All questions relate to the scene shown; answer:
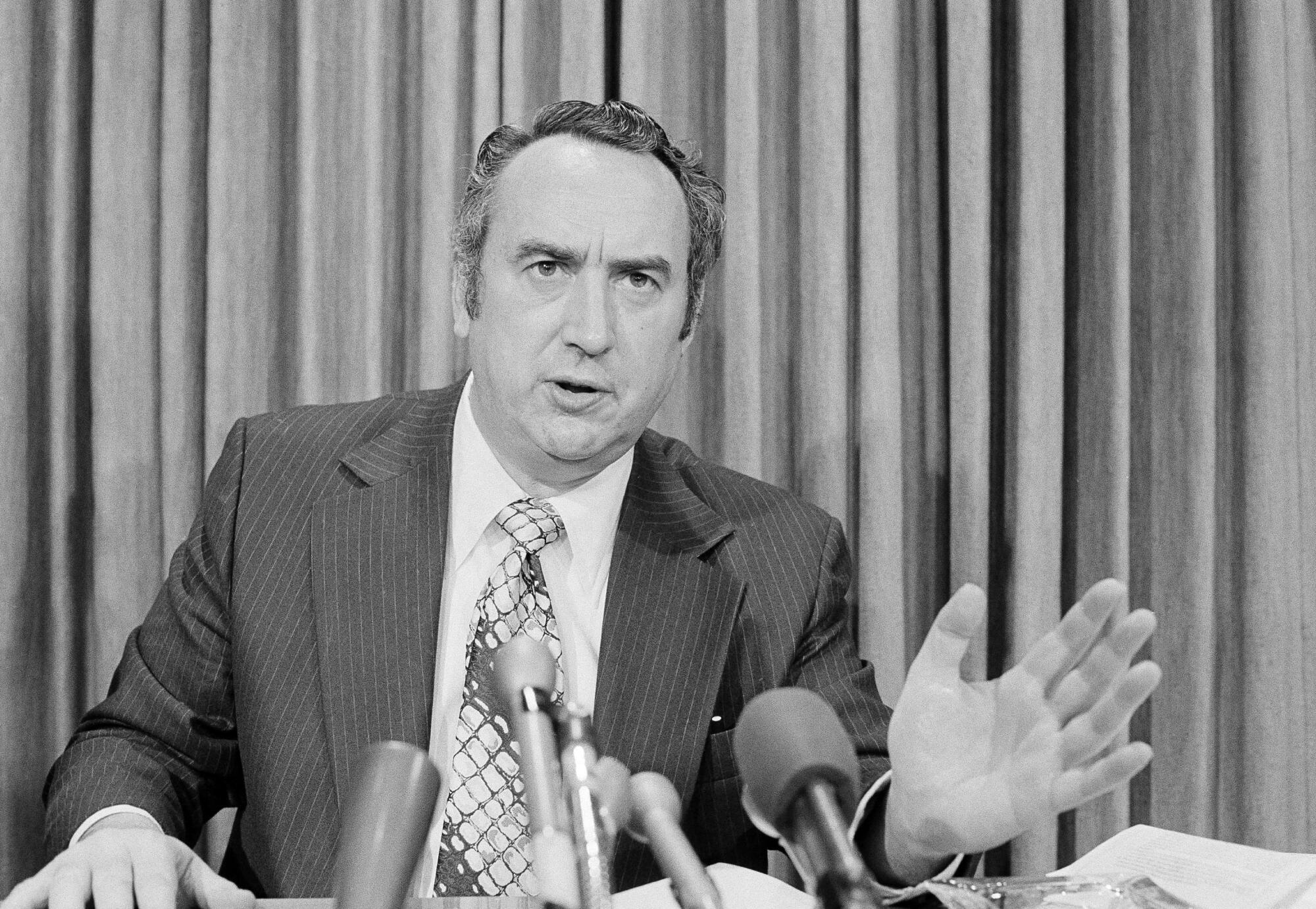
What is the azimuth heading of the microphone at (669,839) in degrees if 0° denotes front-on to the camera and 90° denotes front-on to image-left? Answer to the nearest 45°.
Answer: approximately 135°

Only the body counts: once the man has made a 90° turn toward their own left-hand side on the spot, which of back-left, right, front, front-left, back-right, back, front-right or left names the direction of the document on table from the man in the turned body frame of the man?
front-right

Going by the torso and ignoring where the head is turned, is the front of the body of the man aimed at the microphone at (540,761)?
yes

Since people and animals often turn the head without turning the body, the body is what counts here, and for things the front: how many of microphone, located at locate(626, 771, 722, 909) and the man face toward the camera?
1

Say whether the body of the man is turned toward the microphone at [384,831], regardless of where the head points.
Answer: yes

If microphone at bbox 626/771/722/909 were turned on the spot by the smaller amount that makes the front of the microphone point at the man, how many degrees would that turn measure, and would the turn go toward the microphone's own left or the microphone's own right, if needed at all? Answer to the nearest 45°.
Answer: approximately 45° to the microphone's own right

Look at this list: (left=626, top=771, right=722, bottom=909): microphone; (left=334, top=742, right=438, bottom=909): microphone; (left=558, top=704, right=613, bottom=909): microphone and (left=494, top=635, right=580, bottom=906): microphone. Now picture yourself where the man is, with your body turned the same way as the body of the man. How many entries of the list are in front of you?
4
